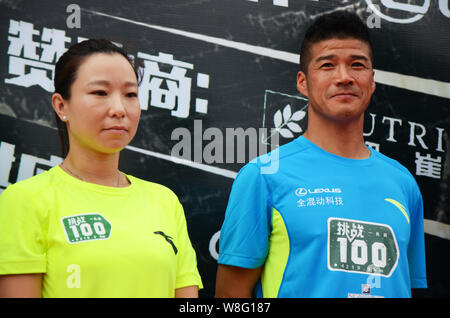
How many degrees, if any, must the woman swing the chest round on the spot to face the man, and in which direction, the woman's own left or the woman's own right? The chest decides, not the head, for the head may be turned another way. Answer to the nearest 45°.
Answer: approximately 45° to the woman's own left

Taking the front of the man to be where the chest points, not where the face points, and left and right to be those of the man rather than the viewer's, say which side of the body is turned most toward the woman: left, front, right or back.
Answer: right

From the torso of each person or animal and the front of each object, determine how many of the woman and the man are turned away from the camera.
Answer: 0

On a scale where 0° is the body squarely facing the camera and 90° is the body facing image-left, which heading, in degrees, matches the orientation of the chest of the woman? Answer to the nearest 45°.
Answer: approximately 315°

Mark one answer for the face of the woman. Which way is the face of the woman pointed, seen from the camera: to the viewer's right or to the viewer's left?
to the viewer's right
